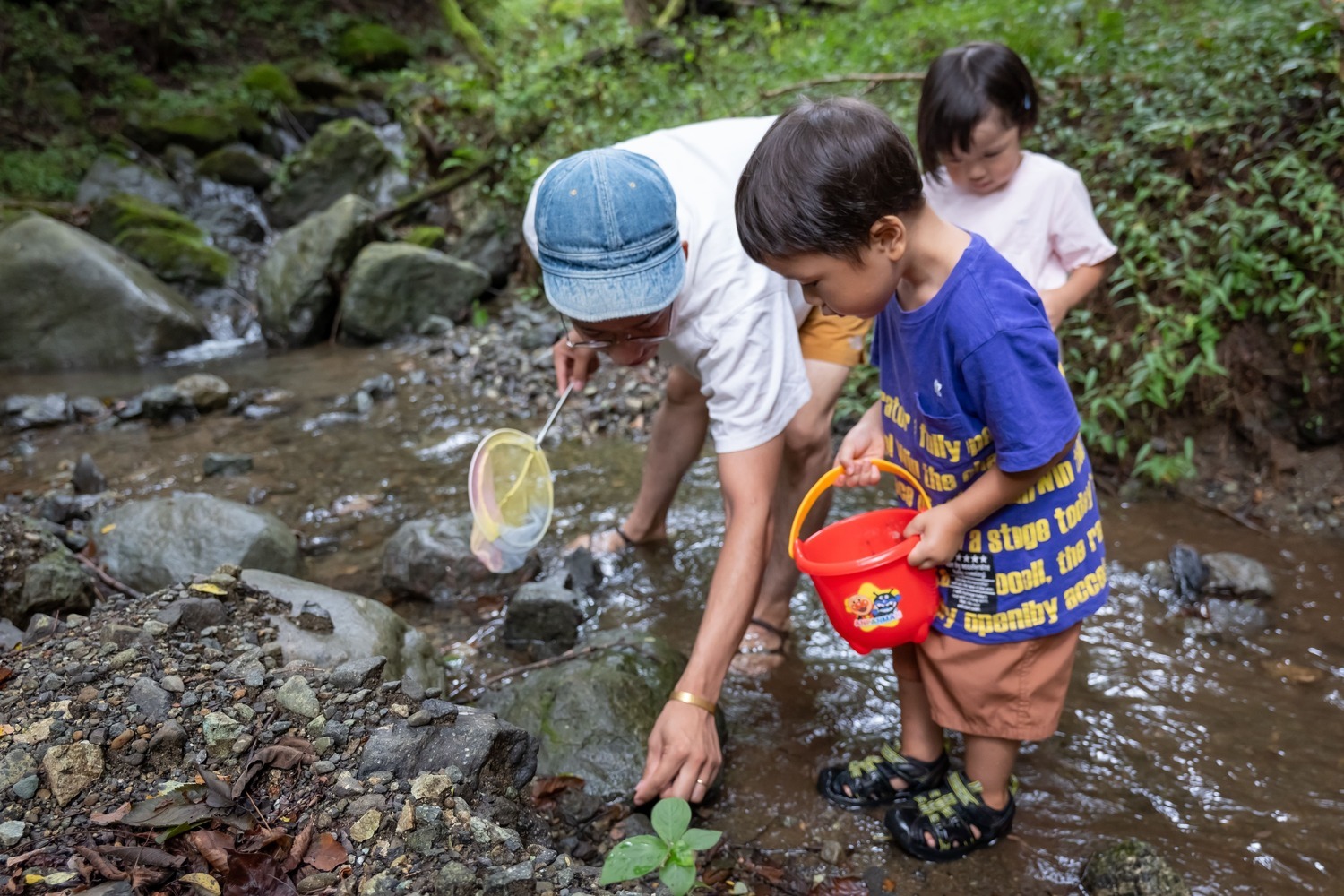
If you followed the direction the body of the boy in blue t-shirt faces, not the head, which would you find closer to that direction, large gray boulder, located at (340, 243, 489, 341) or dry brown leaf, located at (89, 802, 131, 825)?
the dry brown leaf

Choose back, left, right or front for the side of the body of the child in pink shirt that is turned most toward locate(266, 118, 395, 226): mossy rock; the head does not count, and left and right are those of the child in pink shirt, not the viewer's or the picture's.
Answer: right

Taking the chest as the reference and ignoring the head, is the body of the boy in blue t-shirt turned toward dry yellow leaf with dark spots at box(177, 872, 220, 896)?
yes

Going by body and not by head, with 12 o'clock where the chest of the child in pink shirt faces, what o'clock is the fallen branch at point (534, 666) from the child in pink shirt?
The fallen branch is roughly at 12 o'clock from the child in pink shirt.

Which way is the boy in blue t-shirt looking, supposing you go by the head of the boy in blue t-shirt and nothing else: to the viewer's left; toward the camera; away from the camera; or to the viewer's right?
to the viewer's left

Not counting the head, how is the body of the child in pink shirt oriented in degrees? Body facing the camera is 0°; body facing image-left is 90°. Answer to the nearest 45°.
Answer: approximately 45°

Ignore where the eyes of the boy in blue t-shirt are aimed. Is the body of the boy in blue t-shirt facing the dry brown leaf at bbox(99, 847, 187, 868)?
yes

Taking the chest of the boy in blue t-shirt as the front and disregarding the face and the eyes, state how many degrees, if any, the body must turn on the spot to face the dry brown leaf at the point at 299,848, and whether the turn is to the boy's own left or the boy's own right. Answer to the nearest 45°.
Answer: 0° — they already face it

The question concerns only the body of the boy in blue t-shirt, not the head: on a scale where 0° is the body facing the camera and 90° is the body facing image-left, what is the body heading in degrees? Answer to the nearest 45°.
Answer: approximately 45°
